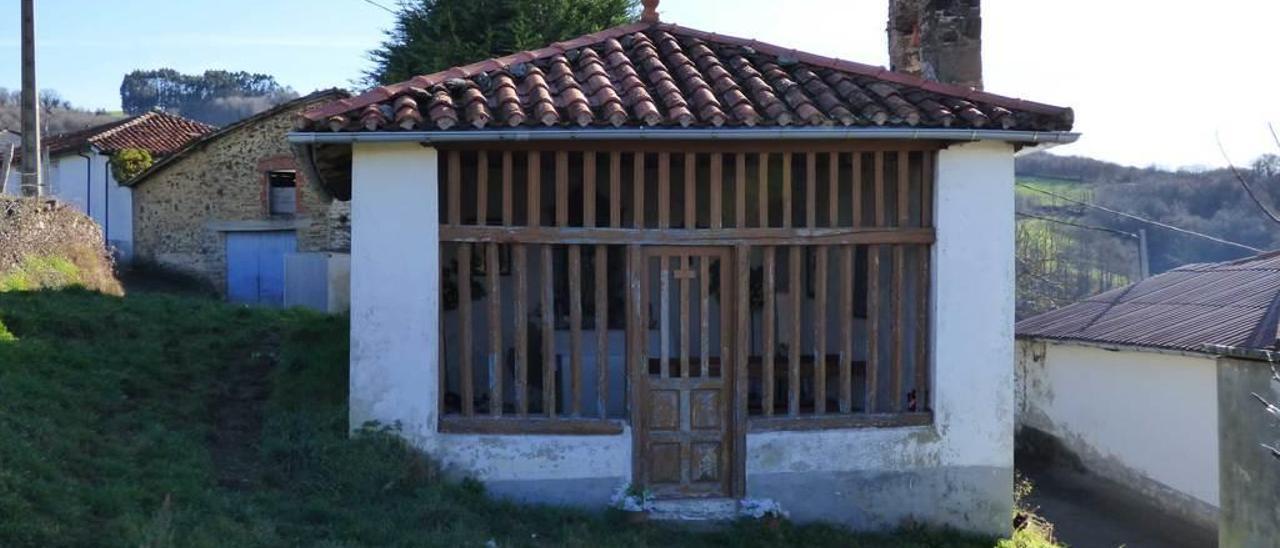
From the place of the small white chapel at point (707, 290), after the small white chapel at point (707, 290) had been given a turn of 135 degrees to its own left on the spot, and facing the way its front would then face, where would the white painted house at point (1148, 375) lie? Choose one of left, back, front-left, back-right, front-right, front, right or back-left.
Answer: front

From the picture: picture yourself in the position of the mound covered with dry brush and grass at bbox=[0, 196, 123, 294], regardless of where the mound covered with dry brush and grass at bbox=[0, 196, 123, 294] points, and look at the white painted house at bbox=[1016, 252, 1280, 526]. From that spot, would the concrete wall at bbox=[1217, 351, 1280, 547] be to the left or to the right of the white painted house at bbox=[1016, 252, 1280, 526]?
right

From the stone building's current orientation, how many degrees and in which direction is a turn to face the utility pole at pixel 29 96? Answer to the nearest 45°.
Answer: approximately 45° to its right

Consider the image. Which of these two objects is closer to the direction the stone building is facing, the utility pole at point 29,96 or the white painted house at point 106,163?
the utility pole

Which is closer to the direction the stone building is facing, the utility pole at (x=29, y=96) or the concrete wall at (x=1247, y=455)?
the concrete wall

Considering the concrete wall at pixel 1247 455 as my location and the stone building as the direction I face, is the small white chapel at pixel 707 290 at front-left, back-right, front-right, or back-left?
front-left

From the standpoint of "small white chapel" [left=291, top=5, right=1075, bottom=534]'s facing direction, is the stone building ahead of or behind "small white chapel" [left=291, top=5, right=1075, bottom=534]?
behind

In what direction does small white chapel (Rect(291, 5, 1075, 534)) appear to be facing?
toward the camera

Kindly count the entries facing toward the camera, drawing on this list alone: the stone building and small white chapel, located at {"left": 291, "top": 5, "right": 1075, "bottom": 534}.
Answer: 2

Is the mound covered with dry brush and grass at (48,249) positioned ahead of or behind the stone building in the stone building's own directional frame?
ahead

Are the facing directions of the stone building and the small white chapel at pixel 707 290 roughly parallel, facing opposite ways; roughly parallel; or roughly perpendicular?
roughly parallel

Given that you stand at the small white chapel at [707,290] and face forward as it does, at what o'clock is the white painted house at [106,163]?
the white painted house at [106,163] is roughly at 5 o'clock from the small white chapel at [707,290].

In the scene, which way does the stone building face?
toward the camera

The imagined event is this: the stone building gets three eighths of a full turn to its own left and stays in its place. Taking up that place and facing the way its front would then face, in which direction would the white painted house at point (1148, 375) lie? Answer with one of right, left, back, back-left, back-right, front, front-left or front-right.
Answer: right
